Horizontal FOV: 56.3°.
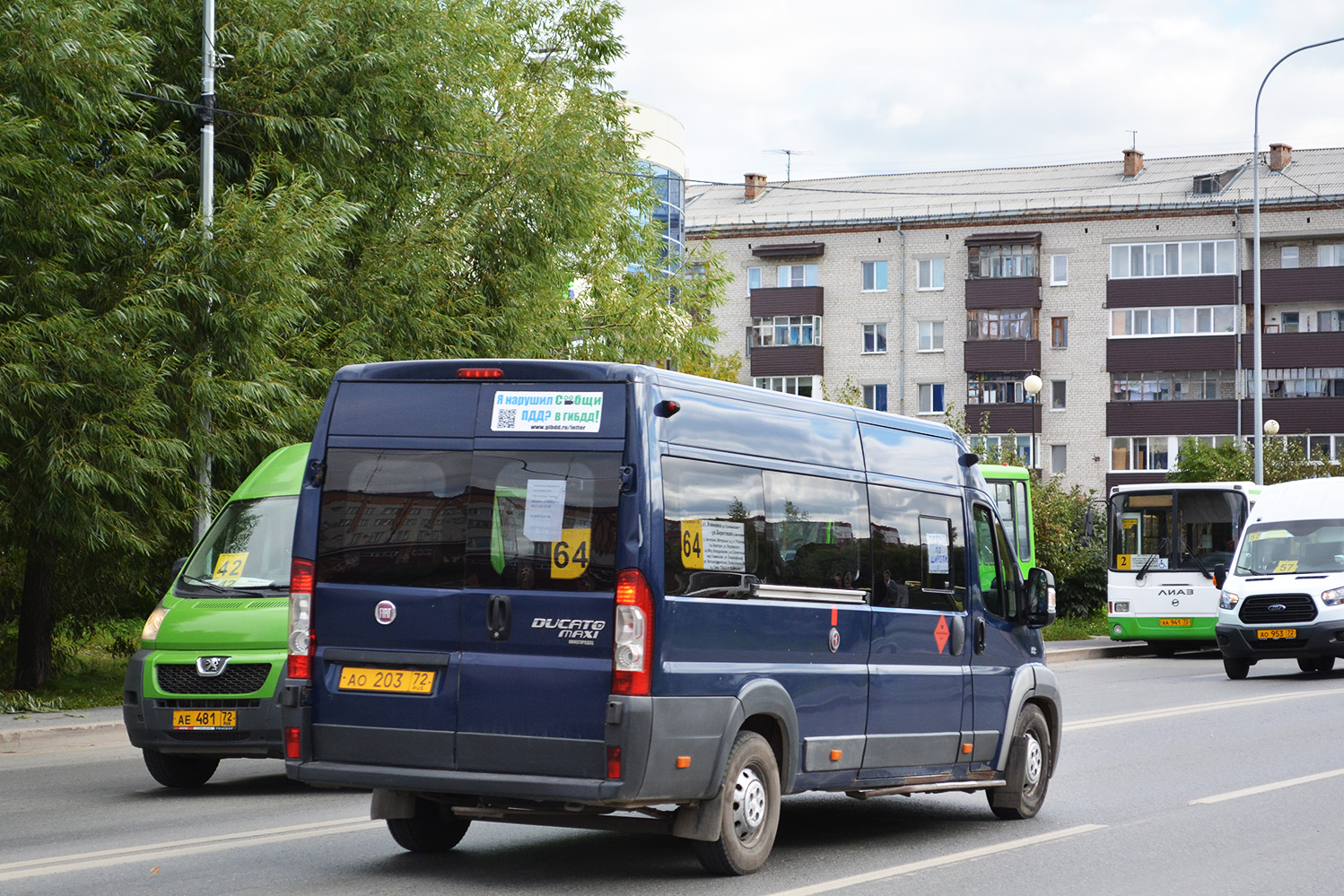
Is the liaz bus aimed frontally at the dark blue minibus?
yes

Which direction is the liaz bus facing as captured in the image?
toward the camera

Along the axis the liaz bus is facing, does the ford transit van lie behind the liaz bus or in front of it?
in front

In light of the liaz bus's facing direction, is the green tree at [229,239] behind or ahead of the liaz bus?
ahead

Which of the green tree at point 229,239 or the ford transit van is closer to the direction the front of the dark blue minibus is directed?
the ford transit van

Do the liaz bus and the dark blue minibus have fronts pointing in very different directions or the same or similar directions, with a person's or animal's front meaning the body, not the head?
very different directions

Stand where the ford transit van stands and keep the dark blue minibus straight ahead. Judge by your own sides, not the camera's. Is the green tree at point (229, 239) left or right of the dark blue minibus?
right

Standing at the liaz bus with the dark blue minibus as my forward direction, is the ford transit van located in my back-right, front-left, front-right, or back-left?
front-left

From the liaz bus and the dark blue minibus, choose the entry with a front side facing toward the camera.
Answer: the liaz bus

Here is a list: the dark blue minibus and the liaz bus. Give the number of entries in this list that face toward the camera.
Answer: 1

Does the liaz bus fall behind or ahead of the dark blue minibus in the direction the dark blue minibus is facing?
ahead

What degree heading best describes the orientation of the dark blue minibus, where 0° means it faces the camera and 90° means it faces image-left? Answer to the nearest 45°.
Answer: approximately 225°

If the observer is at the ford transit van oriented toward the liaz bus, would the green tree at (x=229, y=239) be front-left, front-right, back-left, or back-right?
back-left
